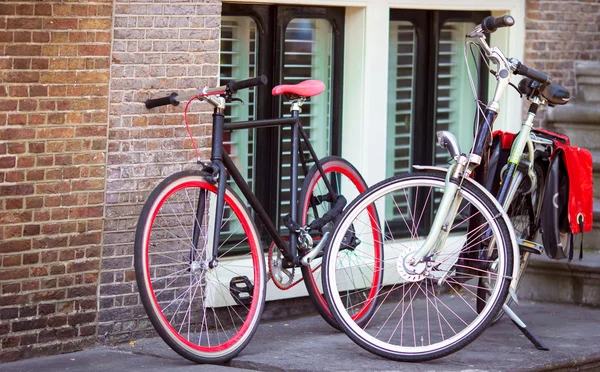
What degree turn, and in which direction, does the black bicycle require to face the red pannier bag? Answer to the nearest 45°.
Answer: approximately 135° to its left

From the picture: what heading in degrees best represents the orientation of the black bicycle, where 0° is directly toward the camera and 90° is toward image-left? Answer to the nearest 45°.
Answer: approximately 45°
